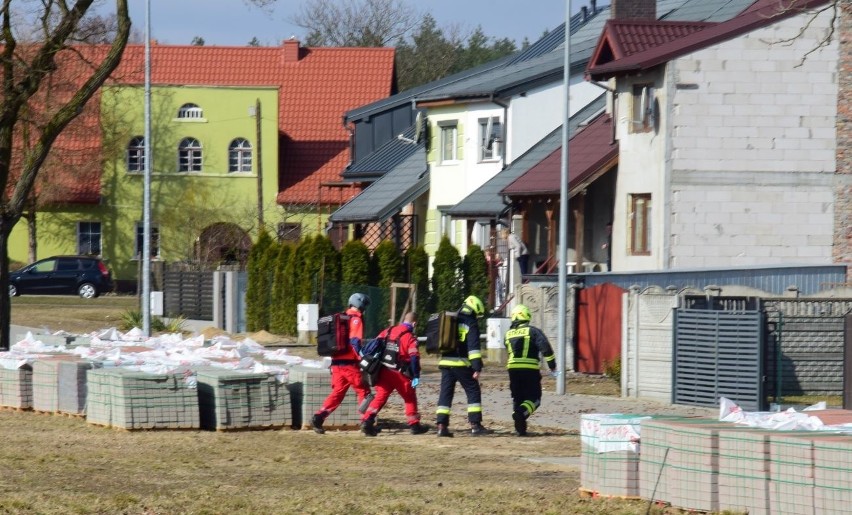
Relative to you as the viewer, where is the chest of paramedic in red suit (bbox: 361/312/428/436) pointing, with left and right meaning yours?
facing away from the viewer and to the right of the viewer

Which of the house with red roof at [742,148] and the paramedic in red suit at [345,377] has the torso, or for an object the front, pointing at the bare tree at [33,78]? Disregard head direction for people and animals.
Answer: the house with red roof

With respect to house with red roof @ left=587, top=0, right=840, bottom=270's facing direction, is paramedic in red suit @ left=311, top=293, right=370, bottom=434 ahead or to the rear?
ahead

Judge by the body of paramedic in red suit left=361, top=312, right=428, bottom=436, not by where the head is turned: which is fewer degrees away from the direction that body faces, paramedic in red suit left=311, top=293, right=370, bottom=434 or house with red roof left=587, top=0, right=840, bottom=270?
the house with red roof

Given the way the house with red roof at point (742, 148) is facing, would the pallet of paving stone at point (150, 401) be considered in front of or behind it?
in front

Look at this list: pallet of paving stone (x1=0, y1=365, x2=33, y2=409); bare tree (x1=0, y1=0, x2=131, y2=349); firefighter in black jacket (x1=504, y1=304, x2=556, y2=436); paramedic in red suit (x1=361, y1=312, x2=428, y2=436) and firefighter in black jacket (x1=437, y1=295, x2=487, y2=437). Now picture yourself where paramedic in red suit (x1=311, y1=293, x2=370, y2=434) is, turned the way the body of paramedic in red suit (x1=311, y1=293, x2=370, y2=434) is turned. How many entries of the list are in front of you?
3

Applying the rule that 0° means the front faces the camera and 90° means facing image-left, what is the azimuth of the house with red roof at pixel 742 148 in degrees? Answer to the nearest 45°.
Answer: approximately 45°

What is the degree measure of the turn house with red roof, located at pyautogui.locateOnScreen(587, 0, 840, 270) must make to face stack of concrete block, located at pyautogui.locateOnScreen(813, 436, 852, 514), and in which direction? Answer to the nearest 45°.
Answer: approximately 45° to its left

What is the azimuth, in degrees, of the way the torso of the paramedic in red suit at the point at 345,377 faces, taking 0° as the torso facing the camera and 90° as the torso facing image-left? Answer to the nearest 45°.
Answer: approximately 270°

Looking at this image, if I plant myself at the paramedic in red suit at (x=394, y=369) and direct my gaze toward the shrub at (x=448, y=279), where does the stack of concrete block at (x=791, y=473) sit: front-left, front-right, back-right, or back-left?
back-right

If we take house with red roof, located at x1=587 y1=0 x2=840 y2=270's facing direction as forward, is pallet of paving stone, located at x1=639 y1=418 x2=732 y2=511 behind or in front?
in front
